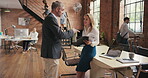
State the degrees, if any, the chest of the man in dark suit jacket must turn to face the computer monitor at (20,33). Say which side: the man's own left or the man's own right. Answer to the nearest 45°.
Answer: approximately 90° to the man's own left

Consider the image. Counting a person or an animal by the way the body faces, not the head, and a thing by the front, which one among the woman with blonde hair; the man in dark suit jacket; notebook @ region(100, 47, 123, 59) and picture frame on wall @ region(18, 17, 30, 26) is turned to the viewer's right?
the man in dark suit jacket

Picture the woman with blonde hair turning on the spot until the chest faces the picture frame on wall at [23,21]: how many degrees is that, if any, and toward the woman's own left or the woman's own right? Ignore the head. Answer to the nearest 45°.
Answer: approximately 90° to the woman's own right

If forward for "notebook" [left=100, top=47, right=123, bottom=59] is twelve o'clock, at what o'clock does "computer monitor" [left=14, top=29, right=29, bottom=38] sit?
The computer monitor is roughly at 3 o'clock from the notebook.

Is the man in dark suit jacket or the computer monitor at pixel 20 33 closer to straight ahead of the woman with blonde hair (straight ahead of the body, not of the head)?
the man in dark suit jacket

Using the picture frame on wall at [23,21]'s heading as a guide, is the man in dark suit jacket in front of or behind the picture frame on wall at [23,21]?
in front

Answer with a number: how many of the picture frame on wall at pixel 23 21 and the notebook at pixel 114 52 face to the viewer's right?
0

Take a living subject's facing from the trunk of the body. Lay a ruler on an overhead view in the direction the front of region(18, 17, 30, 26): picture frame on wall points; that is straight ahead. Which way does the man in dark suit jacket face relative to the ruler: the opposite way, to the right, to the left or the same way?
to the left

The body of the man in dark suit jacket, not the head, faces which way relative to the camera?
to the viewer's right

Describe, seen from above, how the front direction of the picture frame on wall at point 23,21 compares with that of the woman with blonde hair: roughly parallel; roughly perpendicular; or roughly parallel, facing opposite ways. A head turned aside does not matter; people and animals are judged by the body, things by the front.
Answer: roughly perpendicular

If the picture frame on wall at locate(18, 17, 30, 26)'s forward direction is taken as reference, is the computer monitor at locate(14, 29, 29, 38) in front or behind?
in front

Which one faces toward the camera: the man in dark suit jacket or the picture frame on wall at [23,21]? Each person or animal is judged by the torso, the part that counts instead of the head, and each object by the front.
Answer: the picture frame on wall

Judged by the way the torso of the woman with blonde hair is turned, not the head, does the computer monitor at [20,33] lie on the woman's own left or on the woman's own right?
on the woman's own right

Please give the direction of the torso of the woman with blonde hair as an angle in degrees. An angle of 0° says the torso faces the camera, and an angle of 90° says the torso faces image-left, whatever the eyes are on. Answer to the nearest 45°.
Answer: approximately 45°

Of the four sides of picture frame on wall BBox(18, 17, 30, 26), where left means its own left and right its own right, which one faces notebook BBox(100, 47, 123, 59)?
front
